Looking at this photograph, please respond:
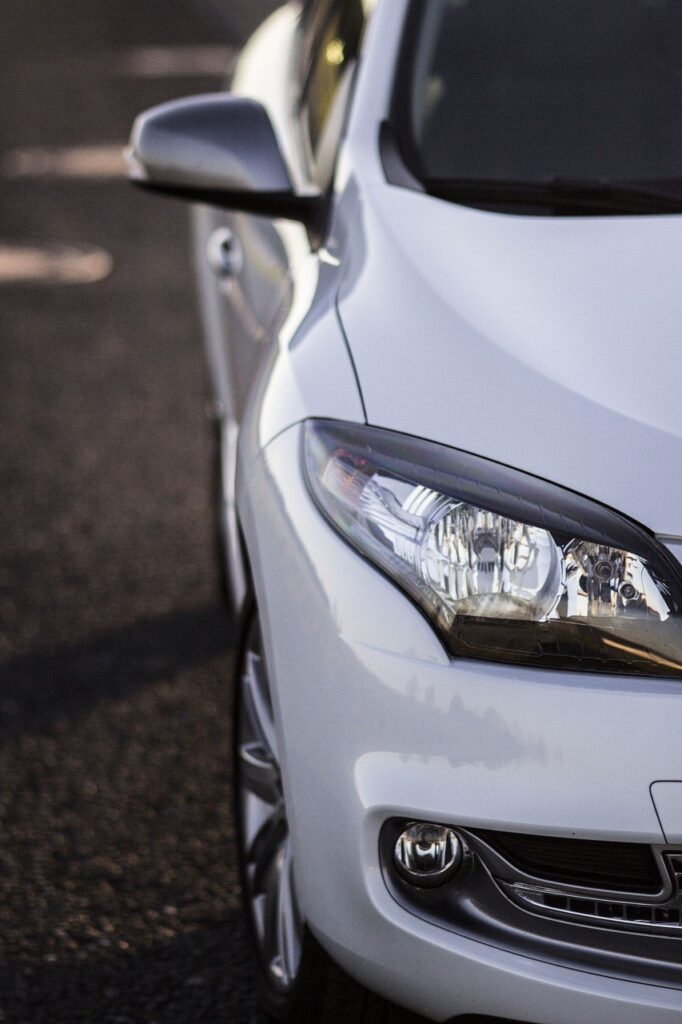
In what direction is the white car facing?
toward the camera
